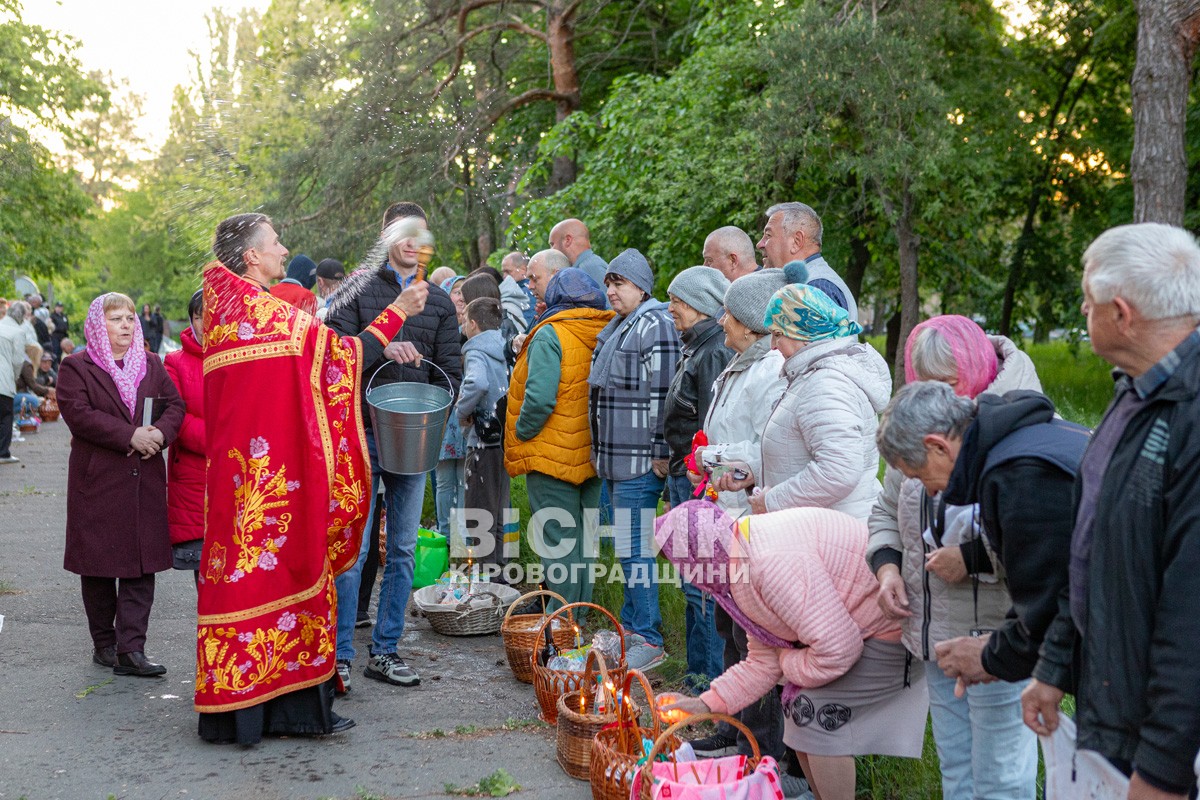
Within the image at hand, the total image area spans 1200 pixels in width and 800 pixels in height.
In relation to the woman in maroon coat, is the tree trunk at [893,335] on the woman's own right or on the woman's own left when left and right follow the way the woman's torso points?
on the woman's own left

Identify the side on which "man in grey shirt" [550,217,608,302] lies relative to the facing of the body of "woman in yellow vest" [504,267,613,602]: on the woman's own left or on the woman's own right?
on the woman's own right

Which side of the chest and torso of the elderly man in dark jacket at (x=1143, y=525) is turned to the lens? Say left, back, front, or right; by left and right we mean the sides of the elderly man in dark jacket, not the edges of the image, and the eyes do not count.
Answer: left

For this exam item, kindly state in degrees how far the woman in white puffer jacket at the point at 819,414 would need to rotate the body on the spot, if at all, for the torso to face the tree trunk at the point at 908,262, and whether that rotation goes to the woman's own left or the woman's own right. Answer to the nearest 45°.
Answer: approximately 90° to the woman's own right

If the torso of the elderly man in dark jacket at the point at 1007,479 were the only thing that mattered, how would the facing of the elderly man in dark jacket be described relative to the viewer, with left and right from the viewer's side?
facing to the left of the viewer

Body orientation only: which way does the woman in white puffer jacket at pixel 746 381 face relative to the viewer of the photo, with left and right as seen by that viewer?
facing to the left of the viewer

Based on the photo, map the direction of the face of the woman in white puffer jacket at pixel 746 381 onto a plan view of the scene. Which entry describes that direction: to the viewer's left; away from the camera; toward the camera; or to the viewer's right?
to the viewer's left

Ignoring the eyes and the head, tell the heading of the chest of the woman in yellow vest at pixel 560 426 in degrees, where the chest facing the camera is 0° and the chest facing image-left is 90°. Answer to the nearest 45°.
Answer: approximately 135°

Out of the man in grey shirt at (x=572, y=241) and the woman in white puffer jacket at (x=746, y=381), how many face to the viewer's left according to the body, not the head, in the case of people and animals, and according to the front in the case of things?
2

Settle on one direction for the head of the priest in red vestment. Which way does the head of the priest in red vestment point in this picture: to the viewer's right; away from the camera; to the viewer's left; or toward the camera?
to the viewer's right

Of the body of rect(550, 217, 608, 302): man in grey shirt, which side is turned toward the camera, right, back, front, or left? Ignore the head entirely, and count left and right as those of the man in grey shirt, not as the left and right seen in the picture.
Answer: left

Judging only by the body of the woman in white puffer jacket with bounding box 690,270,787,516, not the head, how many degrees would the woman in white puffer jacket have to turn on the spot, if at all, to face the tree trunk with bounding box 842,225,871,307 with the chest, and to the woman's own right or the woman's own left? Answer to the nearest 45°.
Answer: approximately 90° to the woman's own right

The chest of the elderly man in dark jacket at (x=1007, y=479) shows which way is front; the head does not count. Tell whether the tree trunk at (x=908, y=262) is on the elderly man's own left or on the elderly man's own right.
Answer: on the elderly man's own right

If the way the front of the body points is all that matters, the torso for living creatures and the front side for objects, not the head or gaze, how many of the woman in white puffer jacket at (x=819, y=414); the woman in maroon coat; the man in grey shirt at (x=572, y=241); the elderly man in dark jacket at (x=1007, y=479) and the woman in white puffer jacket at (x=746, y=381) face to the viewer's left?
4

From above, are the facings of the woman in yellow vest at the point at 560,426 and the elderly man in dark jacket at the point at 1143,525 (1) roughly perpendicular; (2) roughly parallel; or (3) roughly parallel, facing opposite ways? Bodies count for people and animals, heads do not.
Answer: roughly parallel

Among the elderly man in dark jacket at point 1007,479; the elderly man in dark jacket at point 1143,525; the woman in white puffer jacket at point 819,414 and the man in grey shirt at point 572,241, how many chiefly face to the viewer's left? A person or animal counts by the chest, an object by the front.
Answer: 4

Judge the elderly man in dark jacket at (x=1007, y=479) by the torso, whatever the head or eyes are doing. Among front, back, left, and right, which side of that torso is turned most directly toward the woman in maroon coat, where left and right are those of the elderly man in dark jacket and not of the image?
front
